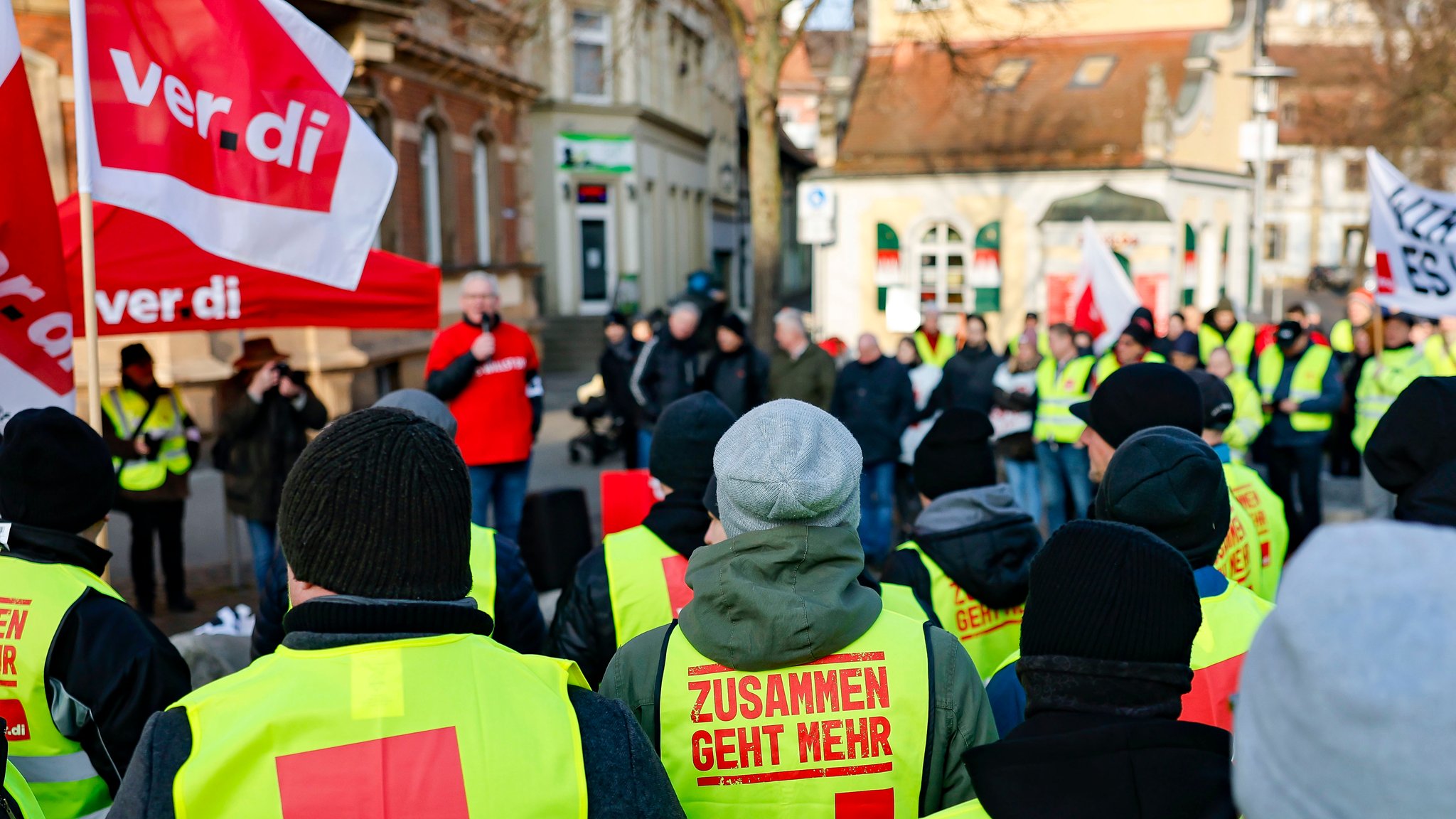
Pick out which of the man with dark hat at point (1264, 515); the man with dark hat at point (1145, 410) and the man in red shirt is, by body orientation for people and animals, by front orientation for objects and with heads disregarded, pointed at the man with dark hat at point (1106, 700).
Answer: the man in red shirt

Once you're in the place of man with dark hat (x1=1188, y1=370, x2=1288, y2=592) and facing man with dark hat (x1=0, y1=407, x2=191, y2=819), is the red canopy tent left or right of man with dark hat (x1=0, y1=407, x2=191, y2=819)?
right

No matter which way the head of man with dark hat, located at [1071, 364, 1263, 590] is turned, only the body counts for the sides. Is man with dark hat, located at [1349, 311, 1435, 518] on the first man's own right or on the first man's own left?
on the first man's own right

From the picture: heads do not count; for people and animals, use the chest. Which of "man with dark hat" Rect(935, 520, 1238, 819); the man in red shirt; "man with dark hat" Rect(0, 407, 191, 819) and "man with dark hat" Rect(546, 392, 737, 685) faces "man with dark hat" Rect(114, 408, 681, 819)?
the man in red shirt

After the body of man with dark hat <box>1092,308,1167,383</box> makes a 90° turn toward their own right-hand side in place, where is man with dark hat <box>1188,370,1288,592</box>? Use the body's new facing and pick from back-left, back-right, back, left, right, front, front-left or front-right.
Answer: back-left

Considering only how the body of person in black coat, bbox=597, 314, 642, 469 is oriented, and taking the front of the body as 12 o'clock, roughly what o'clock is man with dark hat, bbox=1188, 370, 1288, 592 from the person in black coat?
The man with dark hat is roughly at 10 o'clock from the person in black coat.

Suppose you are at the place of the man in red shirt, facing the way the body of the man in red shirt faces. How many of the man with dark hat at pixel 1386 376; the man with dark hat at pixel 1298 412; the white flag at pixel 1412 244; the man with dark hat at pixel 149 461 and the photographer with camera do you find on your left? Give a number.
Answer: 3

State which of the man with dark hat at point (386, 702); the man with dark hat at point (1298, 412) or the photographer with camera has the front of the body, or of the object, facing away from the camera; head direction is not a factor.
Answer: the man with dark hat at point (386, 702)

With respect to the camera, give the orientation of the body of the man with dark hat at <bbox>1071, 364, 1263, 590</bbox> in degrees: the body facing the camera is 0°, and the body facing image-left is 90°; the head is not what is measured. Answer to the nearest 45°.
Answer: approximately 135°

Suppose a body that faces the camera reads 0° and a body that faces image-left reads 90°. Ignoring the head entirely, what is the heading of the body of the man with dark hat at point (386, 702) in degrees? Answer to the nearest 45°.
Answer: approximately 180°

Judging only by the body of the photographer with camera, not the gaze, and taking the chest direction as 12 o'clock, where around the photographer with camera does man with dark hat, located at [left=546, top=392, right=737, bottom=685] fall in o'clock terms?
The man with dark hat is roughly at 1 o'clock from the photographer with camera.

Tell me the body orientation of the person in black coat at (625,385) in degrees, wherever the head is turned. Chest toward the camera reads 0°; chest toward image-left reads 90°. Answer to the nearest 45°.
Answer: approximately 45°
